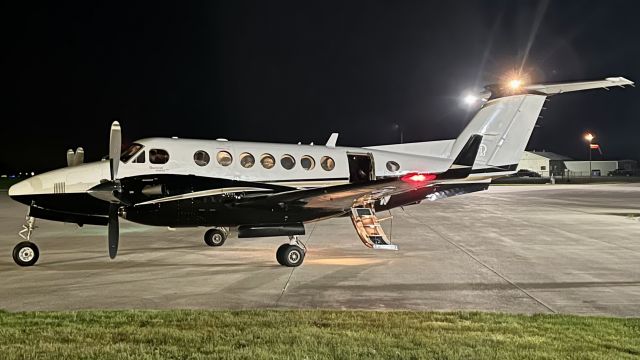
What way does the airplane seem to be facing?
to the viewer's left

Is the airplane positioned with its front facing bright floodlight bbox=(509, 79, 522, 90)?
no
